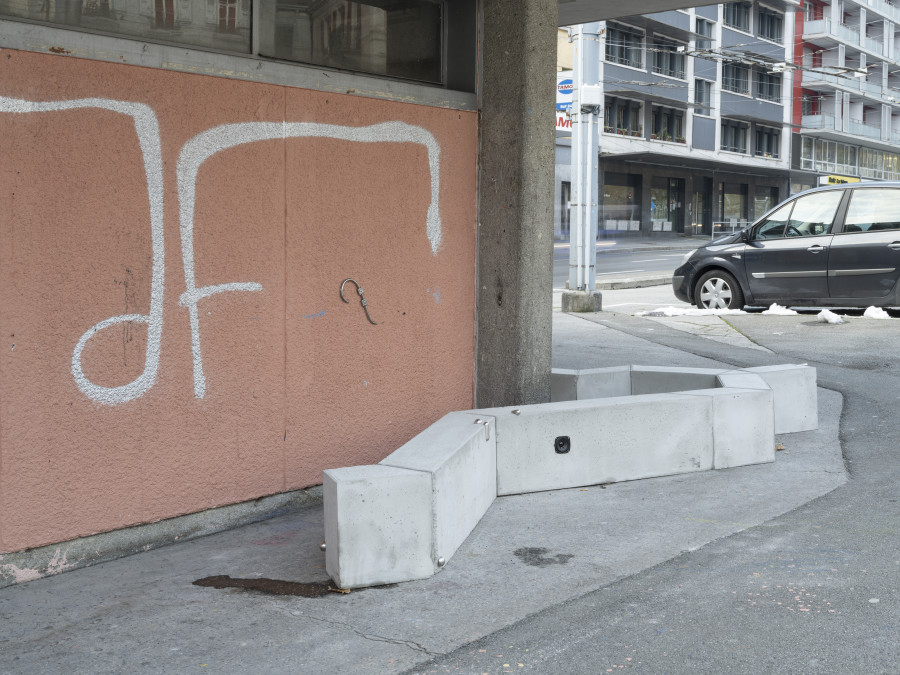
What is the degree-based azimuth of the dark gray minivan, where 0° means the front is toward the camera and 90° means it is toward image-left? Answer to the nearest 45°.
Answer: approximately 90°

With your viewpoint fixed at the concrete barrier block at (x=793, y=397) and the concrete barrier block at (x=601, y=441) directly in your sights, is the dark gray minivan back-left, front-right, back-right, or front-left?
back-right

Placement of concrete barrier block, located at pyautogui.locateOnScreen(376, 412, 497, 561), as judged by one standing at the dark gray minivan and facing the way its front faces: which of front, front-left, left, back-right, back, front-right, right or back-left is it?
left

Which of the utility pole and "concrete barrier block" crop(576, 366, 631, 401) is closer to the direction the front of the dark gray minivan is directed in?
the utility pole

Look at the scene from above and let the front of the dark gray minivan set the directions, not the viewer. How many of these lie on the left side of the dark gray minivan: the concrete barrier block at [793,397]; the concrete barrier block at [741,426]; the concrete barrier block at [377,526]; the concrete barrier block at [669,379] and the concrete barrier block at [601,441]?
5

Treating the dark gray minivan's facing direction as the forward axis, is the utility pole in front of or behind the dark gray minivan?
in front

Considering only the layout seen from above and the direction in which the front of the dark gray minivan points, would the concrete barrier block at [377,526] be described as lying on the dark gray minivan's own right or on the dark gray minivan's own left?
on the dark gray minivan's own left

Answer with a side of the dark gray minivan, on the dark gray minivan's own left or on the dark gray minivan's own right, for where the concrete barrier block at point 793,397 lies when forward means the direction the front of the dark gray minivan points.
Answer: on the dark gray minivan's own left

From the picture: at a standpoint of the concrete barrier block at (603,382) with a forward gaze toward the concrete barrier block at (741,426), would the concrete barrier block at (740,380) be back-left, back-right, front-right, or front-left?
front-left

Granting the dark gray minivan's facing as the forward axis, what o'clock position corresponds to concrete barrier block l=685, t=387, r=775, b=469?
The concrete barrier block is roughly at 9 o'clock from the dark gray minivan.

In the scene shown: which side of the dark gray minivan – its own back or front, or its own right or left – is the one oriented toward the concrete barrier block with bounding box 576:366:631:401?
left
